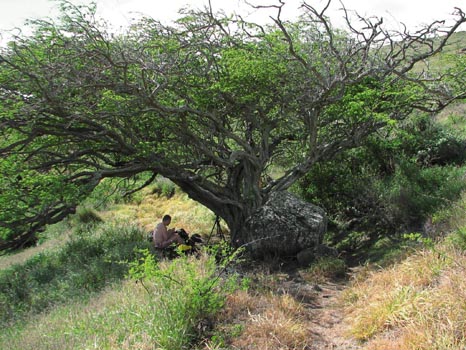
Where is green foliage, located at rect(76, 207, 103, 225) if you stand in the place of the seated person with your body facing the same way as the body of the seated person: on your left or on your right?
on your left

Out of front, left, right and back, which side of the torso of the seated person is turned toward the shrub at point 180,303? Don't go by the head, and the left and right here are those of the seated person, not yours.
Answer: right

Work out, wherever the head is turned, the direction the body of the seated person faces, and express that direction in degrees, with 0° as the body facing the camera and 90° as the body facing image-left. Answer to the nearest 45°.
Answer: approximately 270°

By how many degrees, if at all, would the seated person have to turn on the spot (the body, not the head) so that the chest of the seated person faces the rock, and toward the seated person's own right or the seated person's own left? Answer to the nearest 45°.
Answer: approximately 45° to the seated person's own right

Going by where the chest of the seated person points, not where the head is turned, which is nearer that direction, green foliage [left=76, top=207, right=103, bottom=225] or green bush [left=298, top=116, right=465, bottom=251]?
the green bush

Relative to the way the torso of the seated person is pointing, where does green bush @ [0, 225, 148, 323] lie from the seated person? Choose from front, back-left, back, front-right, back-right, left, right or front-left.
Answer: back

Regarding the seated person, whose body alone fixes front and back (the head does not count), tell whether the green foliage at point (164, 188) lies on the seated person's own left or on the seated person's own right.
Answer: on the seated person's own left
